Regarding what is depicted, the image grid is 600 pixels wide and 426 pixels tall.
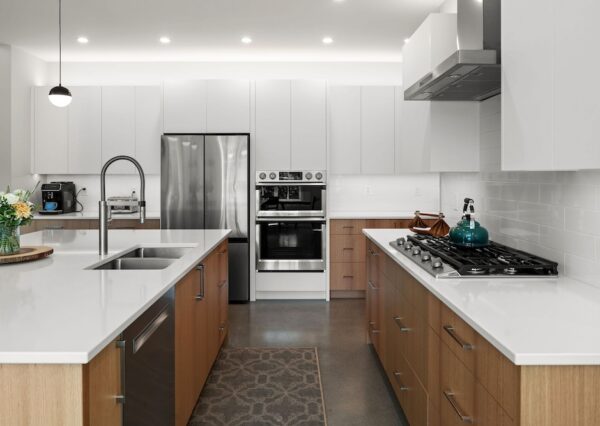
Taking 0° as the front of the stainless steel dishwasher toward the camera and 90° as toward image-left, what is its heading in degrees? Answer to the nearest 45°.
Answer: approximately 270°

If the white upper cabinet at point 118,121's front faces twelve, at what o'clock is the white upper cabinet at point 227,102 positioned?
the white upper cabinet at point 227,102 is roughly at 10 o'clock from the white upper cabinet at point 118,121.

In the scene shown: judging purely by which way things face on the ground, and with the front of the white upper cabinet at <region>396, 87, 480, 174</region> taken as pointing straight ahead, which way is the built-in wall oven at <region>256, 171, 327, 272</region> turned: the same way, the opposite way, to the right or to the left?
to the left

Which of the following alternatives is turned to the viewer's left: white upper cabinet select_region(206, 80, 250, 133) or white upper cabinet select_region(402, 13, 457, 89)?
white upper cabinet select_region(402, 13, 457, 89)

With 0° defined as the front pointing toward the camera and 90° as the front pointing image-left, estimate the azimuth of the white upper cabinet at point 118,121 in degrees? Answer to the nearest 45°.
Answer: approximately 0°

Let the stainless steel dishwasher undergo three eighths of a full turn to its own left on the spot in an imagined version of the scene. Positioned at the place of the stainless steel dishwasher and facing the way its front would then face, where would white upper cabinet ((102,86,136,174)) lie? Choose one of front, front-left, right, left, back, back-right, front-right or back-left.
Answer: front-right

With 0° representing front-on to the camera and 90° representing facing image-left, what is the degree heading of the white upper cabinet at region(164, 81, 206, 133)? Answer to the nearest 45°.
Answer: approximately 0°

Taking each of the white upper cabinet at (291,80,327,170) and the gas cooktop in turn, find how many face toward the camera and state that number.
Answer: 1
